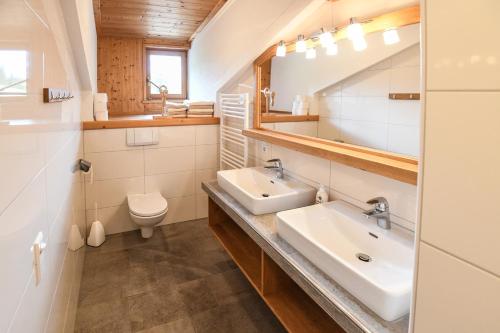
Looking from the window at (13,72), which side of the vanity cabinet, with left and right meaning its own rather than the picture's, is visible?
front

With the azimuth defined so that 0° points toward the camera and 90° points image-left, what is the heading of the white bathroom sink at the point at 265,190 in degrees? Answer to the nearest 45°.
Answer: approximately 45°

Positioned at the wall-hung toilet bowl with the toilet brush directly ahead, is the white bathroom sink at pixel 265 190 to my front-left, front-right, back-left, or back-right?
back-left

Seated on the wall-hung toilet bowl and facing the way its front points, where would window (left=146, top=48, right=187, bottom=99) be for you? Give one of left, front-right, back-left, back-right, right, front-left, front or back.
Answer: back

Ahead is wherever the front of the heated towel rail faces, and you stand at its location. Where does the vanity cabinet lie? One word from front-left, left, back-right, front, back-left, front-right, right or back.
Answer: front-left

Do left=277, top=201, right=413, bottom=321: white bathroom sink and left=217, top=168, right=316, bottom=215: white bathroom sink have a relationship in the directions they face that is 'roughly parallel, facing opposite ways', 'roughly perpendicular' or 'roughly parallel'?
roughly parallel

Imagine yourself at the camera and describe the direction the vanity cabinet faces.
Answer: facing the viewer and to the left of the viewer

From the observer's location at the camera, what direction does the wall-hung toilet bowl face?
facing the viewer

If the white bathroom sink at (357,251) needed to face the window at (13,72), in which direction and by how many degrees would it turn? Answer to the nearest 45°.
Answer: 0° — it already faces it

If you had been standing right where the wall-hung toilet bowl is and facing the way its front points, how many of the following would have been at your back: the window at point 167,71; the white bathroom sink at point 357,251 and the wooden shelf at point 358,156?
1

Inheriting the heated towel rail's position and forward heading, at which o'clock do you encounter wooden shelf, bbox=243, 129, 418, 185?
The wooden shelf is roughly at 10 o'clock from the heated towel rail.
